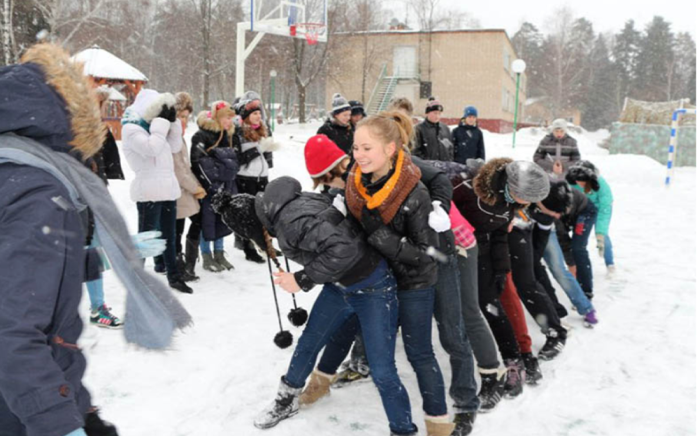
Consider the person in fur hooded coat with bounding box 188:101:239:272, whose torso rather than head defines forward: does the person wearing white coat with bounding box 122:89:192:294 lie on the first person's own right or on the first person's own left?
on the first person's own right

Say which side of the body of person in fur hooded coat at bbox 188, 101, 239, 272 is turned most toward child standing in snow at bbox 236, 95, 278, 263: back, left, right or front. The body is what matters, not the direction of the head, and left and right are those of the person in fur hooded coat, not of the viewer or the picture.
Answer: left

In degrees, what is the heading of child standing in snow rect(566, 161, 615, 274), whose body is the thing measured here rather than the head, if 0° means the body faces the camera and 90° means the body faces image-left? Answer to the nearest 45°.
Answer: approximately 90°

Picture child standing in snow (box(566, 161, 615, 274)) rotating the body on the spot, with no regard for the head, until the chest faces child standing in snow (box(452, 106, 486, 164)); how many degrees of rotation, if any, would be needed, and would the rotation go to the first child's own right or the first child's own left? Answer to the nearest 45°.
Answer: approximately 45° to the first child's own right

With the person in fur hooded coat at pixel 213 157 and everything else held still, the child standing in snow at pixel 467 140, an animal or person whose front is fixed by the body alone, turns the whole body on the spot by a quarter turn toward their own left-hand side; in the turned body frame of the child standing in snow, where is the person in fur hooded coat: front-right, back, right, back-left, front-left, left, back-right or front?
back-right

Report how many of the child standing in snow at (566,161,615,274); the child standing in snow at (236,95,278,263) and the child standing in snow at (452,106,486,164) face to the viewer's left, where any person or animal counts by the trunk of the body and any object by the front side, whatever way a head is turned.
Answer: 1

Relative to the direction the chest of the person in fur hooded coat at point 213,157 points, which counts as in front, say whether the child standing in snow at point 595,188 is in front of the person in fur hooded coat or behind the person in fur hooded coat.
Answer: in front

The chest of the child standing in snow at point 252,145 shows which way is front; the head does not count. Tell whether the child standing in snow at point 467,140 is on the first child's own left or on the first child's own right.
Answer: on the first child's own left

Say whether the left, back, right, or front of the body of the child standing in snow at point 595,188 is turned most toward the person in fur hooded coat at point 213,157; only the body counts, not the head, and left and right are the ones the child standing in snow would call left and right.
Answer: front

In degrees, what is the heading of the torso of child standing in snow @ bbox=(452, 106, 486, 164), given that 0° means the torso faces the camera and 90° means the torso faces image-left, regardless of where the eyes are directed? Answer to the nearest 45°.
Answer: approximately 0°
